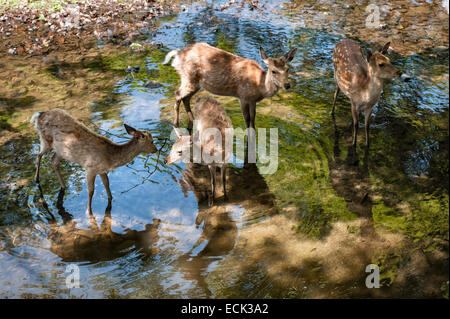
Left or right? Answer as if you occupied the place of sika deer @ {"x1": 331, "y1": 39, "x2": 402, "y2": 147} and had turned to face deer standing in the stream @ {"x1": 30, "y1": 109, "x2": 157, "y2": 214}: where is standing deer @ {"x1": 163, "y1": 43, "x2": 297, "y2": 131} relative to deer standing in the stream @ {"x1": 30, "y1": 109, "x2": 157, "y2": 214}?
right

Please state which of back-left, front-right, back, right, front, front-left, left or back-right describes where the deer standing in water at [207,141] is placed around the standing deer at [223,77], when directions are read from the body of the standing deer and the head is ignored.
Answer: right

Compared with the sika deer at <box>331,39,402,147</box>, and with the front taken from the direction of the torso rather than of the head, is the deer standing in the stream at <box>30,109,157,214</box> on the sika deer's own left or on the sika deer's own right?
on the sika deer's own right

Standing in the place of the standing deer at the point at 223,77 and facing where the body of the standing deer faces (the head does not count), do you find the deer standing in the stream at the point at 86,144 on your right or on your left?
on your right

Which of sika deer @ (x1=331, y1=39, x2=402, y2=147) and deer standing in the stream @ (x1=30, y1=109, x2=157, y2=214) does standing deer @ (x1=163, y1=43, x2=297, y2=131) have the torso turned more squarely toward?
the sika deer

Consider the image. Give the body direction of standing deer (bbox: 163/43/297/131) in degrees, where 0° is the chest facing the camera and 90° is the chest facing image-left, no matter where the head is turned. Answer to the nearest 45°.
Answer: approximately 270°

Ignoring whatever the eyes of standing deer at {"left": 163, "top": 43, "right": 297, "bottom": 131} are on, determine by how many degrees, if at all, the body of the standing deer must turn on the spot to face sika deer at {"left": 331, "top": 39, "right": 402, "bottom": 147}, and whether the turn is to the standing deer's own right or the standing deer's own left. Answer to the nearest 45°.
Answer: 0° — it already faces it

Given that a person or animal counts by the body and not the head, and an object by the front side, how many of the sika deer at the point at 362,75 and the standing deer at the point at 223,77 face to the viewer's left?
0

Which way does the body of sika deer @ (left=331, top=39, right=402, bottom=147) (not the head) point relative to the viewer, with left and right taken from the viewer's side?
facing the viewer and to the right of the viewer
